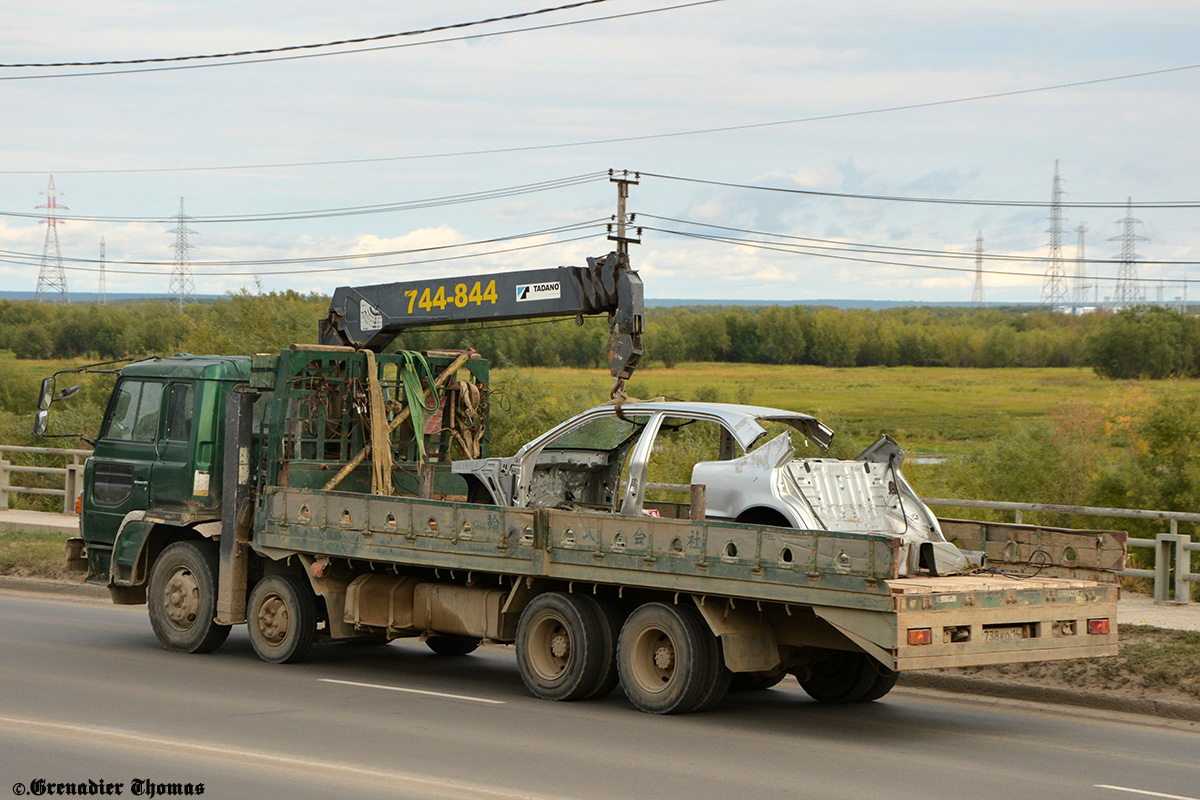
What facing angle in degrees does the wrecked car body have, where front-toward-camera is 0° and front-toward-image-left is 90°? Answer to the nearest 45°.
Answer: approximately 135°

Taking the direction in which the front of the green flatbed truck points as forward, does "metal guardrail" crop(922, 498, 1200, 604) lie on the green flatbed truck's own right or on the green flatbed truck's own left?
on the green flatbed truck's own right

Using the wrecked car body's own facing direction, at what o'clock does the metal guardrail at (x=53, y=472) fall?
The metal guardrail is roughly at 12 o'clock from the wrecked car body.

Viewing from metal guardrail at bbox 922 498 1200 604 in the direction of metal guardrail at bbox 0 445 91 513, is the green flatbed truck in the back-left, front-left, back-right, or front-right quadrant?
front-left

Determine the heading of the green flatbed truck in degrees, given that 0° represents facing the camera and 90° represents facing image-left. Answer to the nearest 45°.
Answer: approximately 135°

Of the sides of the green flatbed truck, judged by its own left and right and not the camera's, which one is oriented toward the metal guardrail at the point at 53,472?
front

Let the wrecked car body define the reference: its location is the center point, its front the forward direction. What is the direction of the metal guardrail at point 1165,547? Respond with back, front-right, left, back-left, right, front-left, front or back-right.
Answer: right
